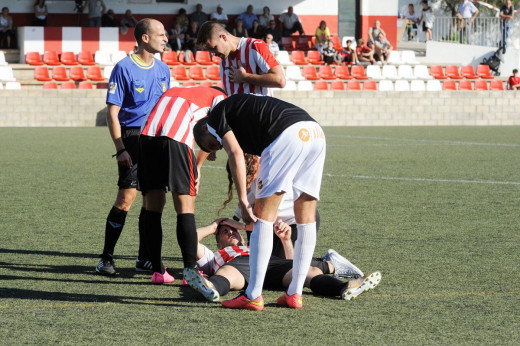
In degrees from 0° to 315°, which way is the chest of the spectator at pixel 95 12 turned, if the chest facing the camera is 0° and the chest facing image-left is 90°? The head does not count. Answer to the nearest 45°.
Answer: approximately 0°

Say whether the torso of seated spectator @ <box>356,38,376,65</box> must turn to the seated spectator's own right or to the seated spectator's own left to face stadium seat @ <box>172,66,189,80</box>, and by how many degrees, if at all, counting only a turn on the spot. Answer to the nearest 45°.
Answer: approximately 90° to the seated spectator's own right

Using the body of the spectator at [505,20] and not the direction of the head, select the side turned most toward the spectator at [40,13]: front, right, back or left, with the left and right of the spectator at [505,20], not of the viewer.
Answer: right

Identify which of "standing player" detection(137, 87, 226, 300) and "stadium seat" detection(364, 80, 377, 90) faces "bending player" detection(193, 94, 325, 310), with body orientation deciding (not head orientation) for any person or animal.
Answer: the stadium seat

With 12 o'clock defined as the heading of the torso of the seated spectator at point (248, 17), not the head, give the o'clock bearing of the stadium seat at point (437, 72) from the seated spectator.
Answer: The stadium seat is roughly at 9 o'clock from the seated spectator.
